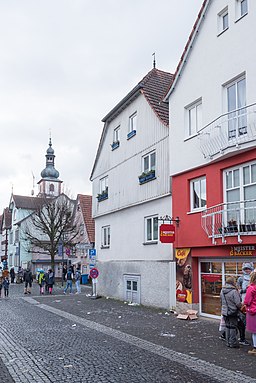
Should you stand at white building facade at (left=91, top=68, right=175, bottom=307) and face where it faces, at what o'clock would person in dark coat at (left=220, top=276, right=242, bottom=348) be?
The person in dark coat is roughly at 10 o'clock from the white building facade.

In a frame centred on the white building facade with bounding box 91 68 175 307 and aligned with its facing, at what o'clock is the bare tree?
The bare tree is roughly at 4 o'clock from the white building facade.

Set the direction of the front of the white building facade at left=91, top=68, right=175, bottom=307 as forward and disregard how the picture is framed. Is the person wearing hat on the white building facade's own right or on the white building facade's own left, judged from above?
on the white building facade's own left

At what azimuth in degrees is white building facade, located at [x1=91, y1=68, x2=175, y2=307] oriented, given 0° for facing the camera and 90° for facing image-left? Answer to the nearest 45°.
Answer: approximately 45°

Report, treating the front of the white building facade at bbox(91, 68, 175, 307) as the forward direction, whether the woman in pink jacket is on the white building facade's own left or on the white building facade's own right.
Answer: on the white building facade's own left

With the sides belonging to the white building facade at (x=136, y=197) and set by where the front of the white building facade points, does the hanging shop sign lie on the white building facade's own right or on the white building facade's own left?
on the white building facade's own left
